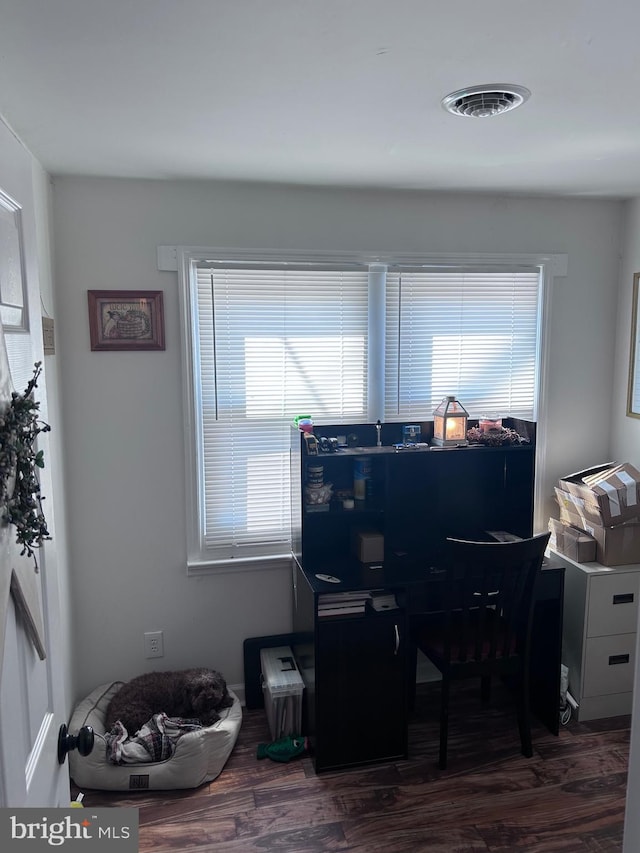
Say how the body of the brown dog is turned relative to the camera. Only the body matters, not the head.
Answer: to the viewer's right

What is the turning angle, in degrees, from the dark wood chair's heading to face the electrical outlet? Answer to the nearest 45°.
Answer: approximately 45° to its left

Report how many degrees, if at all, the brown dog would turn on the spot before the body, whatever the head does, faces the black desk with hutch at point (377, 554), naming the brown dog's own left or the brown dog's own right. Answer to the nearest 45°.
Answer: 0° — it already faces it

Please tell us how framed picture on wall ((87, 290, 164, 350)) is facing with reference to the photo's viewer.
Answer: facing the viewer

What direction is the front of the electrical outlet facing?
toward the camera

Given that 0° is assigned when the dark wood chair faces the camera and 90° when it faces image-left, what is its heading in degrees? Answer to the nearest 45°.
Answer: approximately 135°

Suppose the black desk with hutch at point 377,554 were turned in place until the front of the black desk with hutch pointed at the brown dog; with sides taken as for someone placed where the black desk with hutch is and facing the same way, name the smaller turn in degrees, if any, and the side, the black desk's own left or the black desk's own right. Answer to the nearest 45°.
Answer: approximately 45° to the black desk's own right

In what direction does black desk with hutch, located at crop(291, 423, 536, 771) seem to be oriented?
toward the camera

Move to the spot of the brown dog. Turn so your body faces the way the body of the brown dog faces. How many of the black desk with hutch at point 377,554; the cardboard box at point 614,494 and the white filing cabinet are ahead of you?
3

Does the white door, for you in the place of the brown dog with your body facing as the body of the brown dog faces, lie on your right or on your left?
on your right

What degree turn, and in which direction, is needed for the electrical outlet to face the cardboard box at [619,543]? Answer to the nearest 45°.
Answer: approximately 90° to its left

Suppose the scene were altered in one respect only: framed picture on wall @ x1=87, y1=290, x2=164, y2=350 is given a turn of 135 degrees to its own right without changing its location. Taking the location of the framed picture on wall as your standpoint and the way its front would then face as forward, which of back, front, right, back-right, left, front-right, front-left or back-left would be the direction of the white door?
back-left

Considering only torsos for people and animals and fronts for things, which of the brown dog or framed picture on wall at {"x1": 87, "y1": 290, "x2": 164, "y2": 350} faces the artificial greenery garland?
the framed picture on wall

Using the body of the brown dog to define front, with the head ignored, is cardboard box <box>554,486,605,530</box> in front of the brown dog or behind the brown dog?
in front

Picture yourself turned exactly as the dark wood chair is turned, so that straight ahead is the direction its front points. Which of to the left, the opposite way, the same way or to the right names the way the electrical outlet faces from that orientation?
the opposite way

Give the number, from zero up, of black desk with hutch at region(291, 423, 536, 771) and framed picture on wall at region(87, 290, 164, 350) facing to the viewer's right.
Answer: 0

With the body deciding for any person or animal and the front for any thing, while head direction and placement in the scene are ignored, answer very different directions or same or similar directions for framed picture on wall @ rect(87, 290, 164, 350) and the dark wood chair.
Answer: very different directions

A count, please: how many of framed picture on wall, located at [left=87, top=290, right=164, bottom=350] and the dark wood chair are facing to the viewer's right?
0
